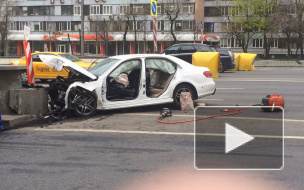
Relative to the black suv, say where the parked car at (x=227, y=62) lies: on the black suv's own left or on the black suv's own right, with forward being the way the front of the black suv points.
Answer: on the black suv's own right
